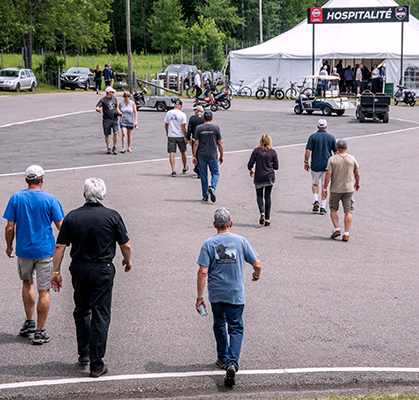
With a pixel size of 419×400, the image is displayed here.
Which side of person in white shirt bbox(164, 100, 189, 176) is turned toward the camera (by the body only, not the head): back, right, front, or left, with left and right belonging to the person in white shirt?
back

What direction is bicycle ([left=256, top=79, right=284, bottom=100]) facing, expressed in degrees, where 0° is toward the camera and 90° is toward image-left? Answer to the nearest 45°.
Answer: approximately 90°

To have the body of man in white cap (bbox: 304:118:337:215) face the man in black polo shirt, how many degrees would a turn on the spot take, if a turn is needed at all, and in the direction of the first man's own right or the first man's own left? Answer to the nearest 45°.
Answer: approximately 180°

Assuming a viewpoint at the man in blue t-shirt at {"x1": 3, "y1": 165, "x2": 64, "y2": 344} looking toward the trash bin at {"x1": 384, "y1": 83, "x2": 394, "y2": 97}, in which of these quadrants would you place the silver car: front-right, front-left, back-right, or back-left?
front-left

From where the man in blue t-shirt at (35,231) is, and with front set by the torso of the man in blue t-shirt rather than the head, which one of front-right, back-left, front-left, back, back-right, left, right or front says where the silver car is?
front

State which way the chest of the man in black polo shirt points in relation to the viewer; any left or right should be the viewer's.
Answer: facing away from the viewer

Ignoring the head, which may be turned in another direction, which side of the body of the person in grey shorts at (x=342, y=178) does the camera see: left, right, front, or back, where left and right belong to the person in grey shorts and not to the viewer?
back

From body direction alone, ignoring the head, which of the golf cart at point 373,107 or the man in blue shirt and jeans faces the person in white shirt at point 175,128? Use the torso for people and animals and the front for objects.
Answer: the man in blue shirt and jeans

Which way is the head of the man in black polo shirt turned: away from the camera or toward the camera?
away from the camera

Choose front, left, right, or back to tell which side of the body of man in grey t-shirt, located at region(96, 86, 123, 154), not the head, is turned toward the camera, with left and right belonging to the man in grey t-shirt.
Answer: front

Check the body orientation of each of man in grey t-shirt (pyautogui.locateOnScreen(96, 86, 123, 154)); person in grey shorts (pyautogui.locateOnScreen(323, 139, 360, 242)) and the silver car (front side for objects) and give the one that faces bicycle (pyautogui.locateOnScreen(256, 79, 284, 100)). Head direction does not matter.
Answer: the person in grey shorts

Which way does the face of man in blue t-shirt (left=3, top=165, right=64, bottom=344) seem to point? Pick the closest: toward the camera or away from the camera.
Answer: away from the camera

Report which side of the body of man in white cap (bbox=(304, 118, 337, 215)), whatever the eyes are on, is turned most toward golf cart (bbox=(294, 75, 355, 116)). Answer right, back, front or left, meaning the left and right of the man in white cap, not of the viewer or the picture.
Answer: front

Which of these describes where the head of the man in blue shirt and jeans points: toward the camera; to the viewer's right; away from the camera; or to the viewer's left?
away from the camera
